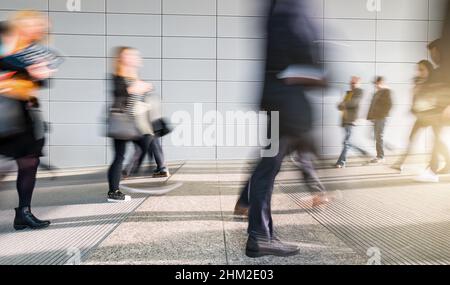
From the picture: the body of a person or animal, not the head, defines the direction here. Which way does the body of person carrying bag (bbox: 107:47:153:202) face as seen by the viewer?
to the viewer's right

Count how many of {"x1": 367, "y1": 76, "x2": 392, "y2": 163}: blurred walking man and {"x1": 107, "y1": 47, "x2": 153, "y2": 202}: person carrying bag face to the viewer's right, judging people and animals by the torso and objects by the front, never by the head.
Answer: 1

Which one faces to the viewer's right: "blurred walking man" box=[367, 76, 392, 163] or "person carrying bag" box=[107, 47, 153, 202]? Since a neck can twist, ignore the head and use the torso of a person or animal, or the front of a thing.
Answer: the person carrying bag
